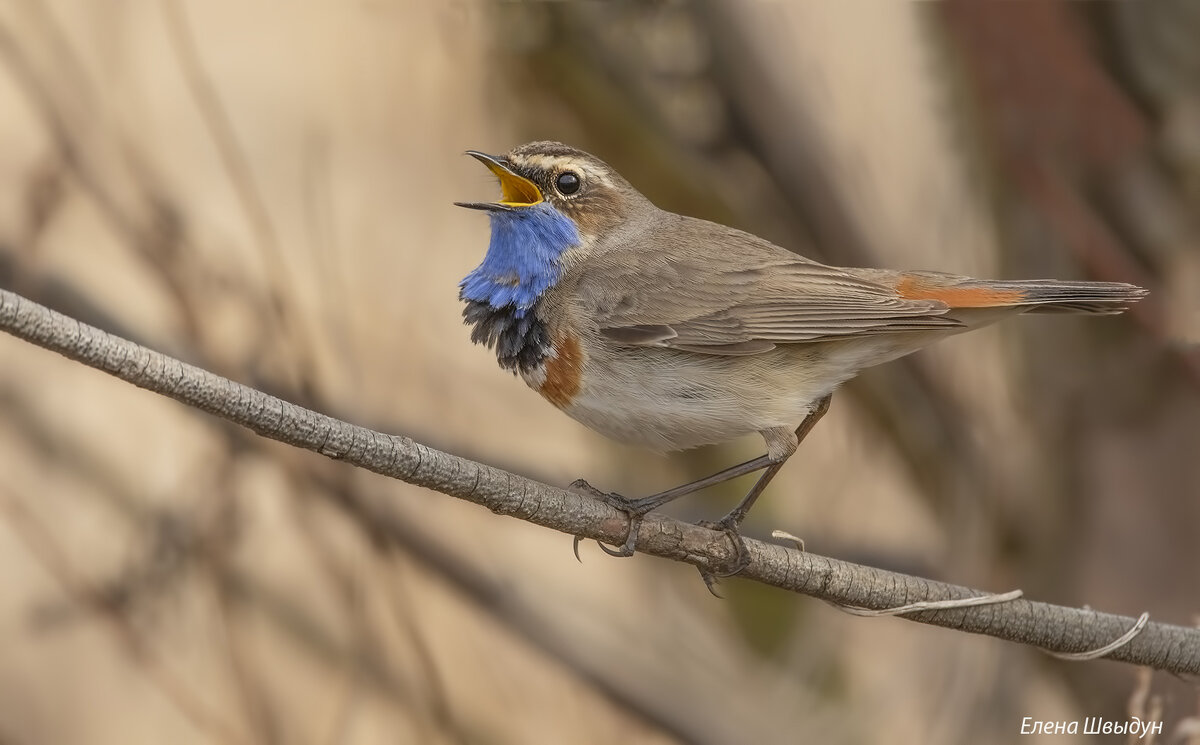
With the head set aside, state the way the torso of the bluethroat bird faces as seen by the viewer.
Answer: to the viewer's left
